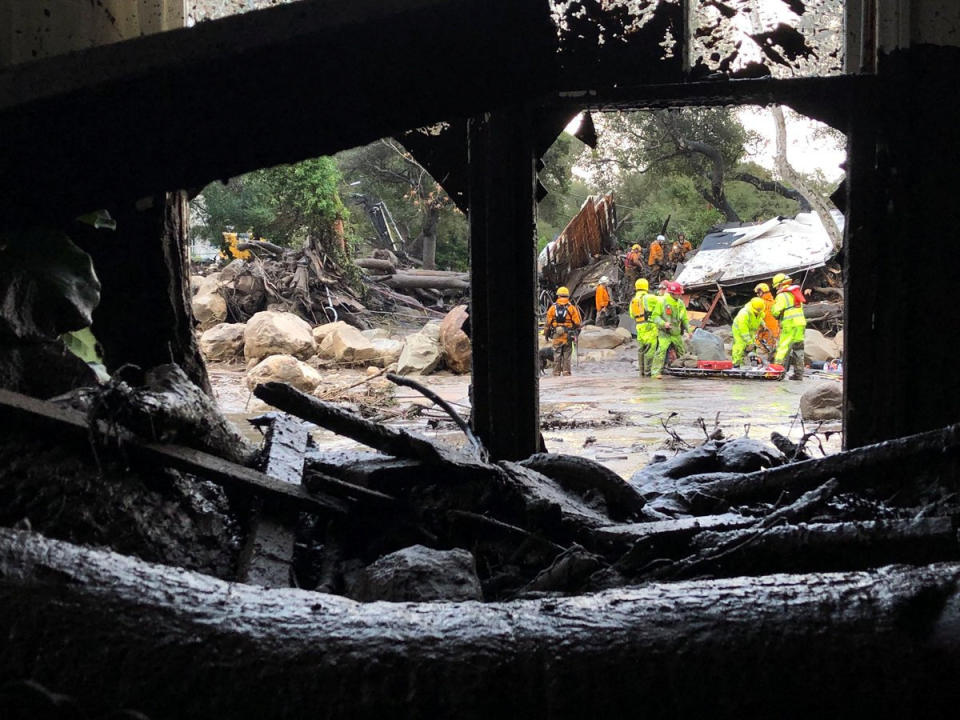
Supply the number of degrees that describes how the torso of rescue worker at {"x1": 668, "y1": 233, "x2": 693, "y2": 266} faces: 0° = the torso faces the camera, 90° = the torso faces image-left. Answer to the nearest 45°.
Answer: approximately 45°

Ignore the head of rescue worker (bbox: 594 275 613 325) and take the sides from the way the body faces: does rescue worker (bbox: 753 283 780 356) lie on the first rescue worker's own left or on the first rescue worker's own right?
on the first rescue worker's own right

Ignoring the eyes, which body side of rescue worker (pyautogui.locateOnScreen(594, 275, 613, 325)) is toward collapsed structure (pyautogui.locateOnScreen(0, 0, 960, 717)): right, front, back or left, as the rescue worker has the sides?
right

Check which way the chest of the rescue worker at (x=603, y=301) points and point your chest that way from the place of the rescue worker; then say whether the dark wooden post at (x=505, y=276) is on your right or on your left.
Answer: on your right

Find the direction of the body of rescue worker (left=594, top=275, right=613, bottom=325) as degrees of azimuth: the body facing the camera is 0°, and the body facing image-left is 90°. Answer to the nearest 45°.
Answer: approximately 270°

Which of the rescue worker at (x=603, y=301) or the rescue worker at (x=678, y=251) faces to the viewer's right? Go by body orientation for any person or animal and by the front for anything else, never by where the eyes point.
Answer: the rescue worker at (x=603, y=301)

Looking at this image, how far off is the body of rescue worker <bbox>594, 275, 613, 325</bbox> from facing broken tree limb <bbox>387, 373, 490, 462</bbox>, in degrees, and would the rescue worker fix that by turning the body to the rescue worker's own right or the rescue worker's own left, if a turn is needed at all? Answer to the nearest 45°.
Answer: approximately 90° to the rescue worker's own right

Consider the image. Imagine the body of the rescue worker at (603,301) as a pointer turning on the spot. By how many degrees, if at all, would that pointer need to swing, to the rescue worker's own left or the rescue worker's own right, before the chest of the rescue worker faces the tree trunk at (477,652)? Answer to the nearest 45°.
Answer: approximately 90° to the rescue worker's own right

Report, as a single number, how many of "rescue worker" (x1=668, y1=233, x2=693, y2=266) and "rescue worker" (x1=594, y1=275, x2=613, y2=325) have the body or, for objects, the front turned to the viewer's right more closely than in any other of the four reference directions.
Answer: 1
